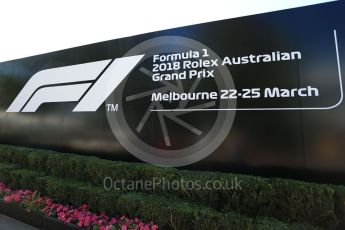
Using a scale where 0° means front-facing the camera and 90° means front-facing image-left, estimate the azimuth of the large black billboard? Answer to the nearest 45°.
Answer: approximately 45°

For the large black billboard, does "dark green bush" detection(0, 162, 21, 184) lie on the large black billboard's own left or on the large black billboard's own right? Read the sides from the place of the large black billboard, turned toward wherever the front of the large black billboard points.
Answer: on the large black billboard's own right
